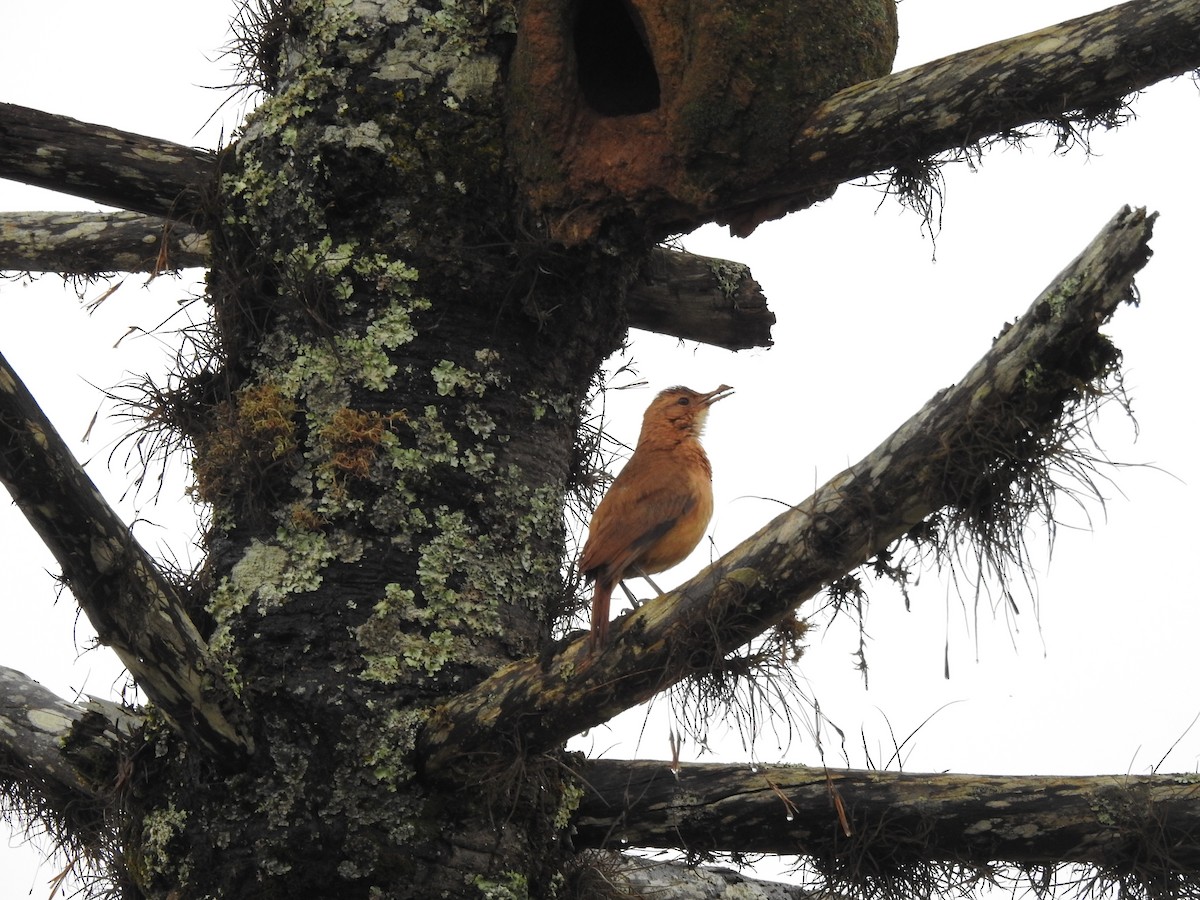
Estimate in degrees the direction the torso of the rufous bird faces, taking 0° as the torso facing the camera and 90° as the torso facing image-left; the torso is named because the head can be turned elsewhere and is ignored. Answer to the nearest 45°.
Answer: approximately 270°
